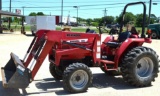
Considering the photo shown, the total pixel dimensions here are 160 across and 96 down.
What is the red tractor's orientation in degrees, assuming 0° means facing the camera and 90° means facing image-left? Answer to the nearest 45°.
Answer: approximately 45°
